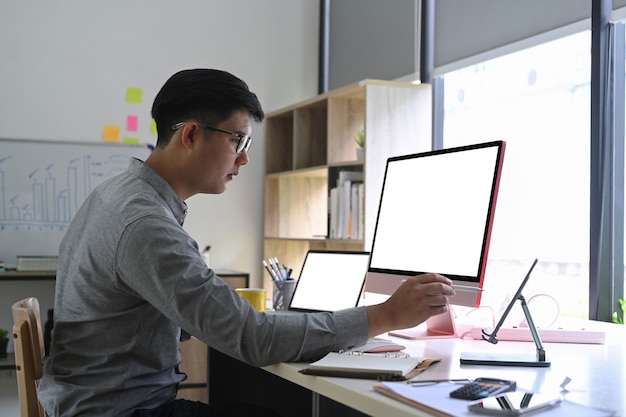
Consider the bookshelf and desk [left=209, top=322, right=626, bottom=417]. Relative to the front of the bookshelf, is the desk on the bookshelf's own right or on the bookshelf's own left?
on the bookshelf's own left

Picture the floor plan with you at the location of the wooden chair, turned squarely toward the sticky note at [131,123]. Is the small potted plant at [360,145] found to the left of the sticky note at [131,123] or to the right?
right

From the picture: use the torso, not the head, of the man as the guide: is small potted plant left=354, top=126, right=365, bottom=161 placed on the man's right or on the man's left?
on the man's left

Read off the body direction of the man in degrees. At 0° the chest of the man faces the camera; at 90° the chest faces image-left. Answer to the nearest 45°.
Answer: approximately 270°

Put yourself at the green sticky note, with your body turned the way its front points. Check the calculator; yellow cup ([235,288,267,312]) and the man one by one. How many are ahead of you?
3

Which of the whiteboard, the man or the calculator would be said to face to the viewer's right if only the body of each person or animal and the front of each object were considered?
the man

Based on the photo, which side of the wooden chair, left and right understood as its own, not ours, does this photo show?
right

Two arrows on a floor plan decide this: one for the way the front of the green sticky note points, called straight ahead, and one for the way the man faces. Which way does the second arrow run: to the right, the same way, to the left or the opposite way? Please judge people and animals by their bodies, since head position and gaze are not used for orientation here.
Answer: to the left

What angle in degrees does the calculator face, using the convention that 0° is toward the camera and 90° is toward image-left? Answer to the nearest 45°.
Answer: approximately 45°

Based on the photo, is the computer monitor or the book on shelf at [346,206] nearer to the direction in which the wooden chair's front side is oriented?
the computer monitor

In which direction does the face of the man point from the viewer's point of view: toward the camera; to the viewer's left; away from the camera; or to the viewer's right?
to the viewer's right
